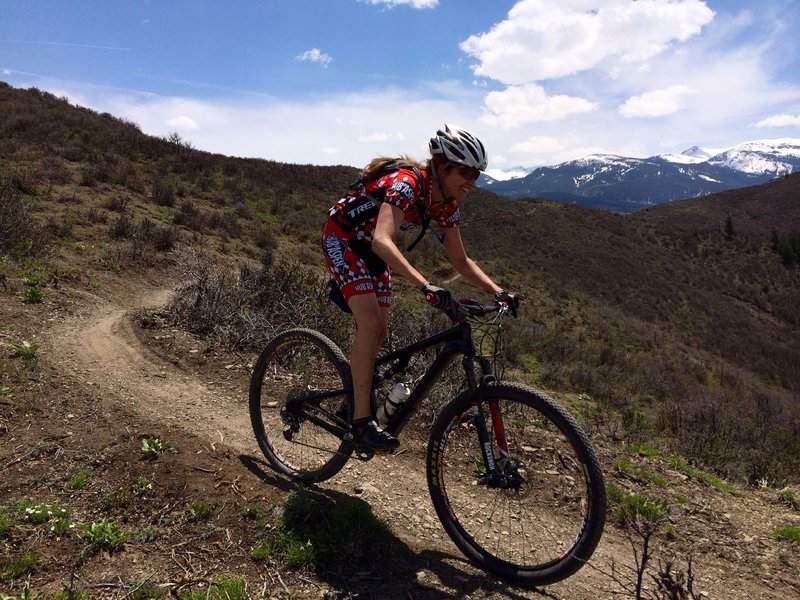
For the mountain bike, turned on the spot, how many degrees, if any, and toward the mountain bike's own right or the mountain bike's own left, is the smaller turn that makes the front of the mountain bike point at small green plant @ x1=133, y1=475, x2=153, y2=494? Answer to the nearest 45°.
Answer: approximately 135° to the mountain bike's own right

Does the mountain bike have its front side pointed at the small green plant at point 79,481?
no

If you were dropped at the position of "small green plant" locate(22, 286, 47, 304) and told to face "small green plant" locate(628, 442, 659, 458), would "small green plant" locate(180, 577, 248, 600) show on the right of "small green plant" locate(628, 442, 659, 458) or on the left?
right

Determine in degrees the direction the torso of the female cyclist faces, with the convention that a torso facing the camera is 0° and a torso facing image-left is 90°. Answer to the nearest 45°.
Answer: approximately 315°

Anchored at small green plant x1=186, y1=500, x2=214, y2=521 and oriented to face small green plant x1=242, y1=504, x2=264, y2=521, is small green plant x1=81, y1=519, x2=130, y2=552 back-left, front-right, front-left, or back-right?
back-right

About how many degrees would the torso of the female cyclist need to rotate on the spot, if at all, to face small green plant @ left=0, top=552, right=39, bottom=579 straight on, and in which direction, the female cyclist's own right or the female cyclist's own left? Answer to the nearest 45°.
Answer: approximately 90° to the female cyclist's own right

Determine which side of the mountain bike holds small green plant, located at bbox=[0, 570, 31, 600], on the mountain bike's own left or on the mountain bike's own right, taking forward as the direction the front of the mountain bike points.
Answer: on the mountain bike's own right

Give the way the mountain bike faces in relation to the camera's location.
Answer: facing the viewer and to the right of the viewer

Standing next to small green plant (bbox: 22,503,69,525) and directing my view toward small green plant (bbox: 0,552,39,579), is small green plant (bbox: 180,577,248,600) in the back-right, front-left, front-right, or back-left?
front-left

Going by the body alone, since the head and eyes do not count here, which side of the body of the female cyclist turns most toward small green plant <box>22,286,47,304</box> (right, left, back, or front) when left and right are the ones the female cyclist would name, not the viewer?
back

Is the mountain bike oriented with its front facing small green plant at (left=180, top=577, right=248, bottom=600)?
no

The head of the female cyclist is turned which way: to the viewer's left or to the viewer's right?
to the viewer's right
